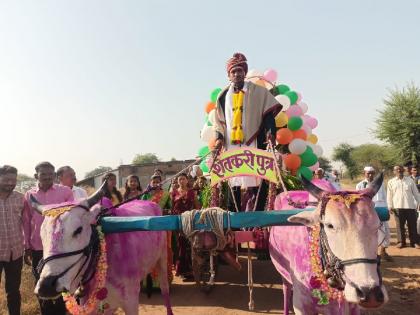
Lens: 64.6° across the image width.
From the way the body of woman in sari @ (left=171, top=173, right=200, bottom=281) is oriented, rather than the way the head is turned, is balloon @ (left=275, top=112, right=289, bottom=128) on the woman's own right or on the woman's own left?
on the woman's own left

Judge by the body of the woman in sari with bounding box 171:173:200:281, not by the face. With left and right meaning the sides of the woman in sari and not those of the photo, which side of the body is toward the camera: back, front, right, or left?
front

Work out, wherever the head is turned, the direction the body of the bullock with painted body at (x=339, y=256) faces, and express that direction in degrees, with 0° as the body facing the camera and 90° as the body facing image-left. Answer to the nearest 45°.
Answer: approximately 315°

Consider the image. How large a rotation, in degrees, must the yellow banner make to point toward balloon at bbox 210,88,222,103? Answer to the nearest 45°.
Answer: approximately 180°

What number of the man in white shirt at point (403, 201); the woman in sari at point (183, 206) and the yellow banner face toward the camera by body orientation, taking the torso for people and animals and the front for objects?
3

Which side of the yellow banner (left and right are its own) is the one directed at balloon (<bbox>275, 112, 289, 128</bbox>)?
back

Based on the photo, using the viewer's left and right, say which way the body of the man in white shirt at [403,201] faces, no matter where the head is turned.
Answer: facing the viewer

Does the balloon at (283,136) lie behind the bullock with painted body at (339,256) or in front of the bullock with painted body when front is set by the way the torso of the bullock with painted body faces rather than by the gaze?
behind

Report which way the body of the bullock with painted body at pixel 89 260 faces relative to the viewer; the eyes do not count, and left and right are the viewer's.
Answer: facing the viewer and to the left of the viewer

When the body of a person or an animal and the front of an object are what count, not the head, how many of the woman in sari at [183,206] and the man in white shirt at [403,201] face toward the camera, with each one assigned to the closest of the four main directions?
2

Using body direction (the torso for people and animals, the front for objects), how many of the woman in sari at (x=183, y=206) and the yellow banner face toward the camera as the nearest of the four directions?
2

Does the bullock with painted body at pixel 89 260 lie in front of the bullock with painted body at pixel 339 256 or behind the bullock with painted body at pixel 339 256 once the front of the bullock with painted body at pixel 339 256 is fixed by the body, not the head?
behind

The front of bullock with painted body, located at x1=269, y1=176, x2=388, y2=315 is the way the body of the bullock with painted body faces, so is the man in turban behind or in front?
behind
